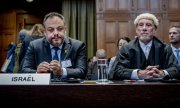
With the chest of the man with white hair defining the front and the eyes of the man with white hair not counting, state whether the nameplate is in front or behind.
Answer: in front

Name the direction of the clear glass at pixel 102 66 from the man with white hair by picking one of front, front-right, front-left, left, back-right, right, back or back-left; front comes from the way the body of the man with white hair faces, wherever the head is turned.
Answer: front-right

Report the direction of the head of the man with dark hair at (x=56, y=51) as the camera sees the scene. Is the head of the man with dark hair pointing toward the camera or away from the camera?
toward the camera

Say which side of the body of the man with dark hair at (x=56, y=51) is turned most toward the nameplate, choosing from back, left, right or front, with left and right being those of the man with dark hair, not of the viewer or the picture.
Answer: front

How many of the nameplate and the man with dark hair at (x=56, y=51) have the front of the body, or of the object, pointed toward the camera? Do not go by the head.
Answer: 2

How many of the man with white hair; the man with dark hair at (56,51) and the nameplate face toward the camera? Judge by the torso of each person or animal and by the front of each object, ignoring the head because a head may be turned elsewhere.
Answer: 3

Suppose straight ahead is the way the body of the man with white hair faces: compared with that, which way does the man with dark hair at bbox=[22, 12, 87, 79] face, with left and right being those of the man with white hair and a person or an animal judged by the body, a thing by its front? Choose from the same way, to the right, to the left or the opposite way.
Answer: the same way

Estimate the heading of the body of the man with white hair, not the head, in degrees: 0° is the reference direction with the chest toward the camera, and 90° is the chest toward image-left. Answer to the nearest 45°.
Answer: approximately 0°

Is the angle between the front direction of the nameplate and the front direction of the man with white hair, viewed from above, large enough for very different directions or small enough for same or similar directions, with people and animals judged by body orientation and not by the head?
same or similar directions

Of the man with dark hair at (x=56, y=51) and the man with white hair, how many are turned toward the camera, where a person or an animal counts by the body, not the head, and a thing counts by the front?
2

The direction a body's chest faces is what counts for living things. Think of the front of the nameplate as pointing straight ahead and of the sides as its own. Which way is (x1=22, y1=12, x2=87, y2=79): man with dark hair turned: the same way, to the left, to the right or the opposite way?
the same way

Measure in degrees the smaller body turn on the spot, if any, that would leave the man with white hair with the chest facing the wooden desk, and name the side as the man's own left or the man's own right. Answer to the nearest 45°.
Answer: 0° — they already face it

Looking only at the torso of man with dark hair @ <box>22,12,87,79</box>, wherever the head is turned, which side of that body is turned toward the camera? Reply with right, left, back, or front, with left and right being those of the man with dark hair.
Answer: front

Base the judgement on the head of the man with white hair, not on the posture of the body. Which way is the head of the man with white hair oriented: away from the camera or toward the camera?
toward the camera

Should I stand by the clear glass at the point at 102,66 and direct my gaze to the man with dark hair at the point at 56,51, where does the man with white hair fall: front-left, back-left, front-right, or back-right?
back-right

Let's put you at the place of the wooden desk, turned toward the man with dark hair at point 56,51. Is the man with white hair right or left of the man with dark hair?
right
